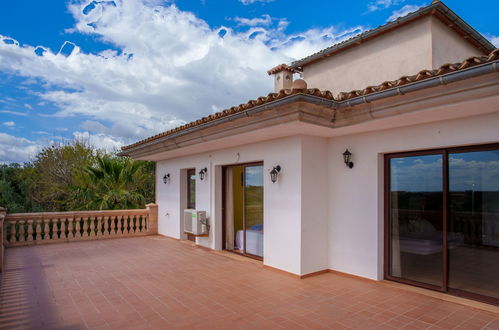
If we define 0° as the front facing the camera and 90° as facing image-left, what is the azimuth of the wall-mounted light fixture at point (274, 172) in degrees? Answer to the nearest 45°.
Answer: approximately 45°

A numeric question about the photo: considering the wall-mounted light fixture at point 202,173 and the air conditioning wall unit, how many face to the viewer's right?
0

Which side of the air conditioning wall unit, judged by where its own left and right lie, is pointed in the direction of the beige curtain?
left

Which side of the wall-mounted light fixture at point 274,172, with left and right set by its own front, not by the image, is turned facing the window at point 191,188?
right

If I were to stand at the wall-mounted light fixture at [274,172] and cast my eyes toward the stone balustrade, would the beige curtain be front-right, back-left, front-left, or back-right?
front-right

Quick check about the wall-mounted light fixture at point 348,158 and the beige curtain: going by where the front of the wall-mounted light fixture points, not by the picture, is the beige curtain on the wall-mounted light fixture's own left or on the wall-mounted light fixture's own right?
on the wall-mounted light fixture's own right

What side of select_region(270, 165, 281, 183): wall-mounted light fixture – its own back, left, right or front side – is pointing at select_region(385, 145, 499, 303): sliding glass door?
left

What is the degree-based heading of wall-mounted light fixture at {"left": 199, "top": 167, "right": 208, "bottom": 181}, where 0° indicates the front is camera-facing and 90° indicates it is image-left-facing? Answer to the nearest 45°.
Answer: approximately 45°

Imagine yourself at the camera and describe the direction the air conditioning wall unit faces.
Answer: facing the viewer and to the left of the viewer

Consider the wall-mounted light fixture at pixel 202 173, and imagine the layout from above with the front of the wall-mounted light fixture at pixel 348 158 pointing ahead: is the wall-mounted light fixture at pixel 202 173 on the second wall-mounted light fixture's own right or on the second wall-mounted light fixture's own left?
on the second wall-mounted light fixture's own right
